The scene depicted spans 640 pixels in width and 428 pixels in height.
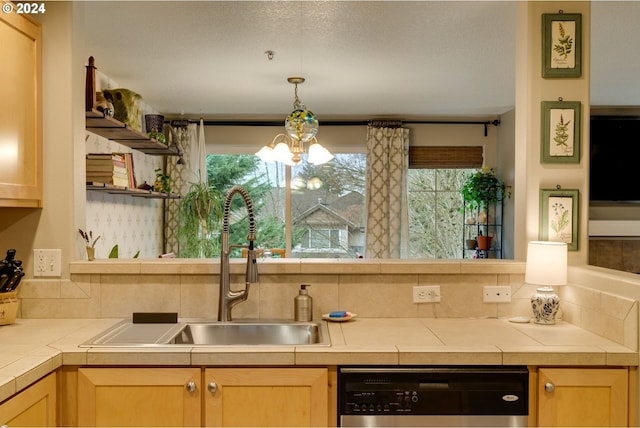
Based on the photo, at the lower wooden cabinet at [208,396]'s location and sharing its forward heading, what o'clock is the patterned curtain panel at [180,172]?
The patterned curtain panel is roughly at 6 o'clock from the lower wooden cabinet.

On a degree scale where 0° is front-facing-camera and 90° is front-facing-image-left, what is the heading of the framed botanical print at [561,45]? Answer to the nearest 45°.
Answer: approximately 0°

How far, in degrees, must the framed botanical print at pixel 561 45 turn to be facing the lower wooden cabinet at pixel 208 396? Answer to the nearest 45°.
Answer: approximately 45° to its right

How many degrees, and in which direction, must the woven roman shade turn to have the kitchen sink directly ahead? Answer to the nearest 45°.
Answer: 0° — it already faces it

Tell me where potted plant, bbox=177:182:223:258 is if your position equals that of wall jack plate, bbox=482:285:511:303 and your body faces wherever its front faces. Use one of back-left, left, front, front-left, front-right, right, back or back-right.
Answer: back-right

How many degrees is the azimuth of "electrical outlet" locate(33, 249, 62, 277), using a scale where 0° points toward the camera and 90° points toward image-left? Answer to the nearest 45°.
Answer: approximately 0°

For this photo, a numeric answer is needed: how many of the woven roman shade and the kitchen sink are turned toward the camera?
2

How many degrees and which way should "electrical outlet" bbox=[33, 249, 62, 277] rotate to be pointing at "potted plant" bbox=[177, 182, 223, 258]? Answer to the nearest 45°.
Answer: approximately 135° to its left
